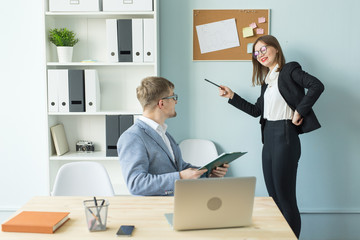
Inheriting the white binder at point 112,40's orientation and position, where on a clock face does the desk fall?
The desk is roughly at 12 o'clock from the white binder.

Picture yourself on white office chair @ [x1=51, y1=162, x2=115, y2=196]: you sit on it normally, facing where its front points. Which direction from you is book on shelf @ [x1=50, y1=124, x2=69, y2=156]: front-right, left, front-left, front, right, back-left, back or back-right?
back

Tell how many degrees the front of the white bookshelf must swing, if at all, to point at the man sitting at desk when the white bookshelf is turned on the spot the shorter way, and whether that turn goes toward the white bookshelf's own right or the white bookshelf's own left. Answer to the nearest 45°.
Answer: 0° — it already faces them

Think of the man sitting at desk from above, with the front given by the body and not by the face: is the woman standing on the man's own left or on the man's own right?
on the man's own left

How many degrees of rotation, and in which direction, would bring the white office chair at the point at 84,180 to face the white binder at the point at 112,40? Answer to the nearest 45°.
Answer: approximately 180°
